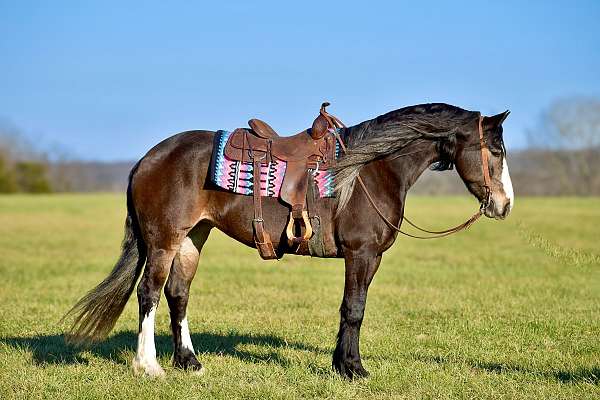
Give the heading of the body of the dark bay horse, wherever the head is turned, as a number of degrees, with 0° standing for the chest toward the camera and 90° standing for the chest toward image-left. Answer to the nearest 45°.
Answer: approximately 270°
